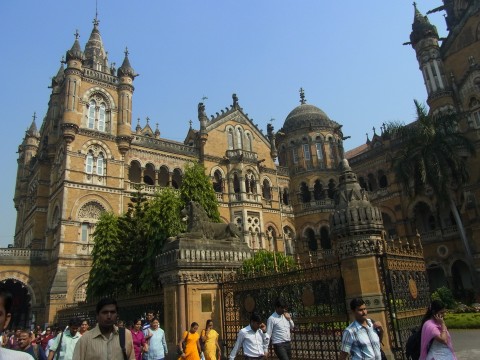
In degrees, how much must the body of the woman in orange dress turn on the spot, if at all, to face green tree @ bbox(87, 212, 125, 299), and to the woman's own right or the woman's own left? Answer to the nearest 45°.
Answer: approximately 180°

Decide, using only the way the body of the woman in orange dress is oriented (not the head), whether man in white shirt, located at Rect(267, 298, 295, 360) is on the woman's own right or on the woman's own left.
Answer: on the woman's own left

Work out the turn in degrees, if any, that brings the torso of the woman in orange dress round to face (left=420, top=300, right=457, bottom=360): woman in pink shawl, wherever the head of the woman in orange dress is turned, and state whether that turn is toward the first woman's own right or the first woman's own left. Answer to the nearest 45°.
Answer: approximately 45° to the first woman's own left

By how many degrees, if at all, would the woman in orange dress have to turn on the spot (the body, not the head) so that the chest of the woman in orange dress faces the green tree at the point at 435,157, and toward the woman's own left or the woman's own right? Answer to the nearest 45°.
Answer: approximately 135° to the woman's own left

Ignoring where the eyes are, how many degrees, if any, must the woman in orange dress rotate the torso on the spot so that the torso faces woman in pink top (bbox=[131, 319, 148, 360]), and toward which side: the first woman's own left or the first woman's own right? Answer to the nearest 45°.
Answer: approximately 135° to the first woman's own right

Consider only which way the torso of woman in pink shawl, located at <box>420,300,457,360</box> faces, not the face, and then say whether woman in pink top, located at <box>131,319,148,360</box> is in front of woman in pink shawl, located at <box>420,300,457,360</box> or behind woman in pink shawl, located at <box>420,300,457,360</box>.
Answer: behind

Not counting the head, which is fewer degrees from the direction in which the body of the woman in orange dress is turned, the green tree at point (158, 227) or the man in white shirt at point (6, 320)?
the man in white shirt
